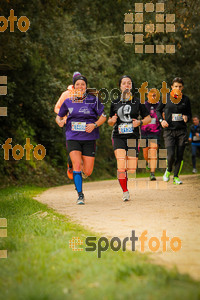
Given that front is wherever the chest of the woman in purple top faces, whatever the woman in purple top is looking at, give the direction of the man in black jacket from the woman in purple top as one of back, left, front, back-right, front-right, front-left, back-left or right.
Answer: back-left

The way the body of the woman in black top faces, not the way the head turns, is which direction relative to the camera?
toward the camera

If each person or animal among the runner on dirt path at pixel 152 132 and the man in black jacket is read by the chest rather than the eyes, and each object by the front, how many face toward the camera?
2

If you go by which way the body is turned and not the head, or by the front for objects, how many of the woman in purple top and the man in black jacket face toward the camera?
2

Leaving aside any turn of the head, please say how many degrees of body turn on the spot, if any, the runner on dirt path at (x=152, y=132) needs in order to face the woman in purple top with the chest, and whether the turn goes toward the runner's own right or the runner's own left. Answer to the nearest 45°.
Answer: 0° — they already face them

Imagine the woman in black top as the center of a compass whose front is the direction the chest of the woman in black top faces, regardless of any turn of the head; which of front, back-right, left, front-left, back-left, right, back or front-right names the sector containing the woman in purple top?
right

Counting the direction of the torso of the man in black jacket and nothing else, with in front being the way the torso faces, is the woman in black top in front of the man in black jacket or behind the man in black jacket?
in front
